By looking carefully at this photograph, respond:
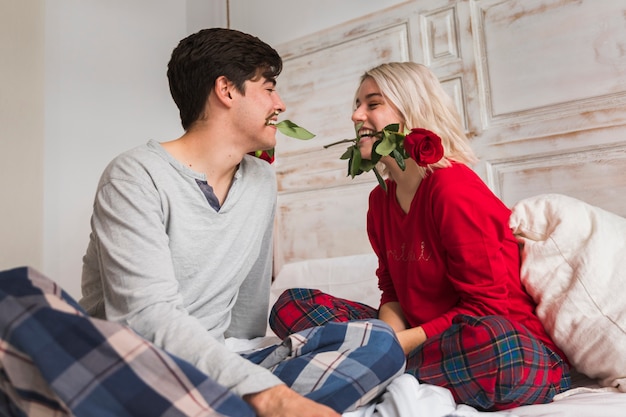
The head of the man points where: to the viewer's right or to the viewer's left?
to the viewer's right

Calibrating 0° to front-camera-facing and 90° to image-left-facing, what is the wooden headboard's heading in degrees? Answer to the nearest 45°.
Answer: approximately 45°

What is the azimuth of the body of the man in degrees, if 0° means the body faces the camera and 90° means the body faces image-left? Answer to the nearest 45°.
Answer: approximately 315°

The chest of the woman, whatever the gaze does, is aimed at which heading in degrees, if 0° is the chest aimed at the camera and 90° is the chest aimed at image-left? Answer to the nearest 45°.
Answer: approximately 45°

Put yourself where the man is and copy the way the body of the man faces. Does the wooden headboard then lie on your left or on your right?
on your left
